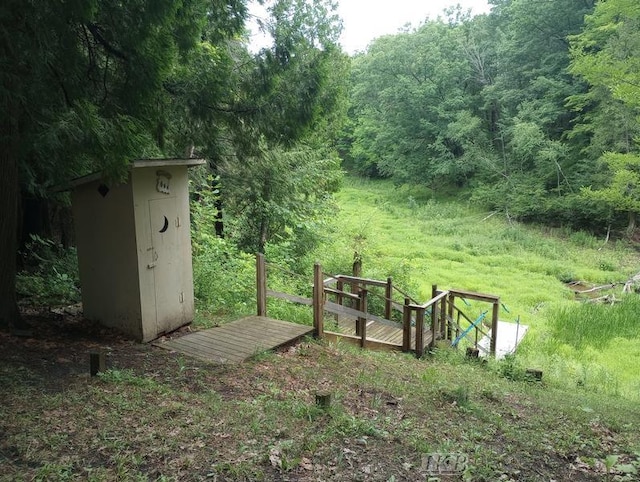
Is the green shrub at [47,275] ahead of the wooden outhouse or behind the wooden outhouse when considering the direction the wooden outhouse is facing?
behind

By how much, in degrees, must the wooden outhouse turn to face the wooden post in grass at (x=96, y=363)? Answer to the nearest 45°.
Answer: approximately 45° to its right

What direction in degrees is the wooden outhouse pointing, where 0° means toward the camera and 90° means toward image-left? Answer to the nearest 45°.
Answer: approximately 315°

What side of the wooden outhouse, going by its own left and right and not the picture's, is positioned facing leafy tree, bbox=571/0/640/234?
left

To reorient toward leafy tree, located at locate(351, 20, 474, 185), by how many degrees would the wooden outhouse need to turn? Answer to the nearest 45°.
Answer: approximately 90° to its left

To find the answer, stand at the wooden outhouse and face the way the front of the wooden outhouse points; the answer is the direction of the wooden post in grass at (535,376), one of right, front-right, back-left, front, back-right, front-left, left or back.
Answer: front-left

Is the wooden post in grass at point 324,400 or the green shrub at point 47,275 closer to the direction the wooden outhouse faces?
the wooden post in grass

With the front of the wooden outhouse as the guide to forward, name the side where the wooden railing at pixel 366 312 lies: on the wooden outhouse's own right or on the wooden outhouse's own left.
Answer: on the wooden outhouse's own left

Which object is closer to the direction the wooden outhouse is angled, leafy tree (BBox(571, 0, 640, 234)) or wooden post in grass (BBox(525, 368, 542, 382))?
the wooden post in grass
